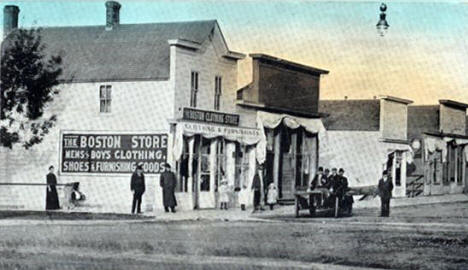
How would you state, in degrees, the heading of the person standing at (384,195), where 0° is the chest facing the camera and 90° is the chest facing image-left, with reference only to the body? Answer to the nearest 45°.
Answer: approximately 0°

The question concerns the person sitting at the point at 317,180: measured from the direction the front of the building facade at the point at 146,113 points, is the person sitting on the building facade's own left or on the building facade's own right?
on the building facade's own left

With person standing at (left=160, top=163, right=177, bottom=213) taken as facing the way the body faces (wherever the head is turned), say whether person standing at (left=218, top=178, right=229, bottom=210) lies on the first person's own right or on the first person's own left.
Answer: on the first person's own left

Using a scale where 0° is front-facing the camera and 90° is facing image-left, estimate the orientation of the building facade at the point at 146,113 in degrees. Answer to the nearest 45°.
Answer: approximately 315°

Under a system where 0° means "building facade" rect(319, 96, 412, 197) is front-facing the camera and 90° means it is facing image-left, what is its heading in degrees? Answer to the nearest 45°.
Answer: approximately 315°
